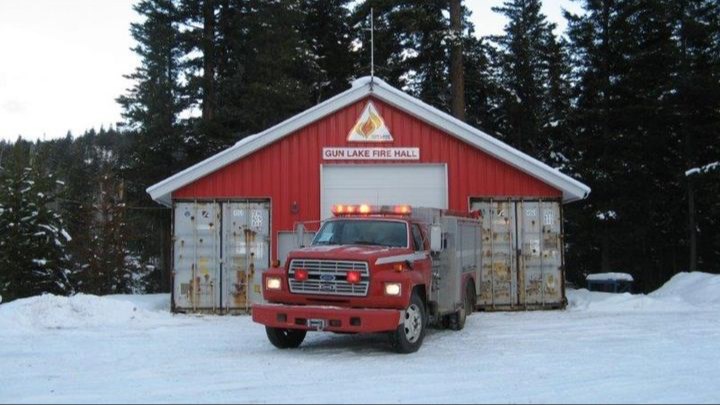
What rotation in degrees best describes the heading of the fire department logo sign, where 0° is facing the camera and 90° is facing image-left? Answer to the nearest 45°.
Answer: approximately 0°

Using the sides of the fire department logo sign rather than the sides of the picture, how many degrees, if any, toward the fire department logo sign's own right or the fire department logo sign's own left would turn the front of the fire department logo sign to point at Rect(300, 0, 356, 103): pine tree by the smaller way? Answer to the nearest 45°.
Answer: approximately 180°

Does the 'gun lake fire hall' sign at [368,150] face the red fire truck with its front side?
yes

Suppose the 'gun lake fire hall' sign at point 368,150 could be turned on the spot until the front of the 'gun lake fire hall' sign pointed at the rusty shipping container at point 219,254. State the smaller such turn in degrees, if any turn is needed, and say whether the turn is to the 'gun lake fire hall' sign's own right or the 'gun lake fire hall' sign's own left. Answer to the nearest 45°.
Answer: approximately 90° to the 'gun lake fire hall' sign's own right

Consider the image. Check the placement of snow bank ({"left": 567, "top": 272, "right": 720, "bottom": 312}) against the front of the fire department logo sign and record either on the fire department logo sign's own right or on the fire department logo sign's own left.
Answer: on the fire department logo sign's own left

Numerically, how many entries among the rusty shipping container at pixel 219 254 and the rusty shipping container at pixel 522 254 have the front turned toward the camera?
2

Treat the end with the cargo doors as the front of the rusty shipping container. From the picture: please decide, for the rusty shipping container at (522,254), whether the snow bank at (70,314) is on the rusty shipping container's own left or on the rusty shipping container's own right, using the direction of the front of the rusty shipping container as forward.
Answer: on the rusty shipping container's own right

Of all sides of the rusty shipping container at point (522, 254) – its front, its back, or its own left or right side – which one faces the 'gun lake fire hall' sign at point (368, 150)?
right
